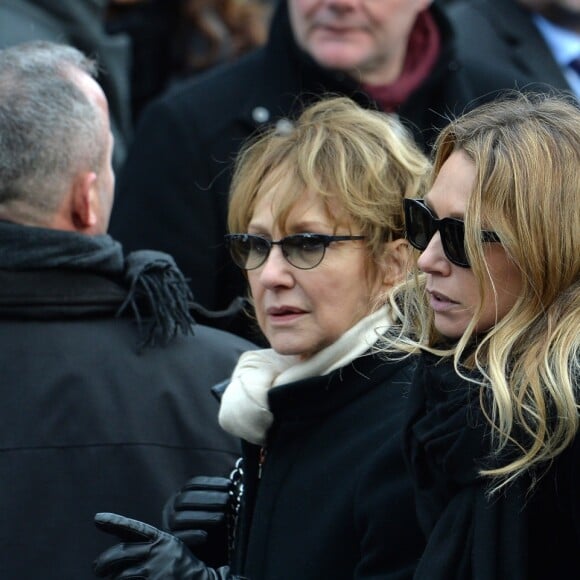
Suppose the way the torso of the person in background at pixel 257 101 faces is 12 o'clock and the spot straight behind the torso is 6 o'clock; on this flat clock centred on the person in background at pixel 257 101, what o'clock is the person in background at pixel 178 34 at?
the person in background at pixel 178 34 is roughly at 4 o'clock from the person in background at pixel 257 101.

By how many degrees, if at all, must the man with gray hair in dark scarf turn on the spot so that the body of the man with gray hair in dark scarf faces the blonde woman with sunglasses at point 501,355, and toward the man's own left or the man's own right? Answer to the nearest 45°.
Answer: approximately 90° to the man's own right

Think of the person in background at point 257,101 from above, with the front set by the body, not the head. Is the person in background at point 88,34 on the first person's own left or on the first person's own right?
on the first person's own right

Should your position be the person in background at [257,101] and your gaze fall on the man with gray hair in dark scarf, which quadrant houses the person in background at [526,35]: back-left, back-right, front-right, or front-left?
back-left

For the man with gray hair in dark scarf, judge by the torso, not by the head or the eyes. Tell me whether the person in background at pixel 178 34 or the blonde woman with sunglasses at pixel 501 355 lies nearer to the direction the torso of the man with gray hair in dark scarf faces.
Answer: the person in background

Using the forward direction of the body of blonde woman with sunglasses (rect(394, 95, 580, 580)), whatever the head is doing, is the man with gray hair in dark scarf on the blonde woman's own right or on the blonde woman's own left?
on the blonde woman's own right

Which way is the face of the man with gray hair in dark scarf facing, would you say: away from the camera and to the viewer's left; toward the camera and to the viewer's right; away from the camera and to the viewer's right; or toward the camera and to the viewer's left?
away from the camera and to the viewer's right

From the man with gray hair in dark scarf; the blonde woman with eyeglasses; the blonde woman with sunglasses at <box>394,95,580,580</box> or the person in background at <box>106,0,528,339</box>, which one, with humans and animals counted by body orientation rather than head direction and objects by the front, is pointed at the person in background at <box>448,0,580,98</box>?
the man with gray hair in dark scarf

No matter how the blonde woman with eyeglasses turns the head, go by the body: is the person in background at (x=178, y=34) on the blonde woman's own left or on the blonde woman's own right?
on the blonde woman's own right

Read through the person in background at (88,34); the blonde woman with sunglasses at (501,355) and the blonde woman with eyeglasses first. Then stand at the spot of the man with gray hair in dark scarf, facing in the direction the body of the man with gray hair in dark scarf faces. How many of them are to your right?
2
